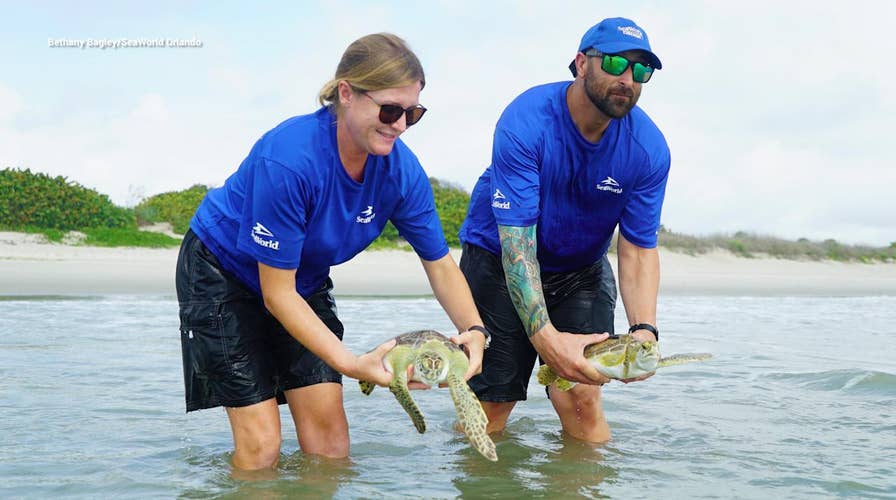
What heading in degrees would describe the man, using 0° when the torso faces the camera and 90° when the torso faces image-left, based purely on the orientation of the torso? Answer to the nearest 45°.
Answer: approximately 315°

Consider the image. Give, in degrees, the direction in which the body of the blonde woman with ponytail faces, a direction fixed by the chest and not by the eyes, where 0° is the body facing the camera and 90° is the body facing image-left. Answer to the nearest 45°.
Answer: approximately 315°

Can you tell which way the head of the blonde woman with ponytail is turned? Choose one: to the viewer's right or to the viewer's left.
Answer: to the viewer's right

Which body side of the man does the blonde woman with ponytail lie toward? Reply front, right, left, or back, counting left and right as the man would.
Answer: right

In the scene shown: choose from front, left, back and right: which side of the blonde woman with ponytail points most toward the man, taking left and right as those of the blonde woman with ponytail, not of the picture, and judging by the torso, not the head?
left
